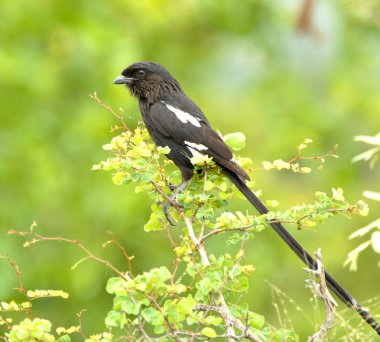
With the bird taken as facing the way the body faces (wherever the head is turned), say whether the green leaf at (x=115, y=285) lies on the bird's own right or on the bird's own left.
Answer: on the bird's own left

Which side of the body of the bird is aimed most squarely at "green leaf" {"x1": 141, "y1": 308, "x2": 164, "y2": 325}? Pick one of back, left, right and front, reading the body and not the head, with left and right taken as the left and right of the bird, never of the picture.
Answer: left

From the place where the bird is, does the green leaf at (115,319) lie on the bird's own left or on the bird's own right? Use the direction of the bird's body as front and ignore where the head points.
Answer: on the bird's own left

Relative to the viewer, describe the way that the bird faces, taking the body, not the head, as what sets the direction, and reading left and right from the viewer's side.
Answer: facing to the left of the viewer
